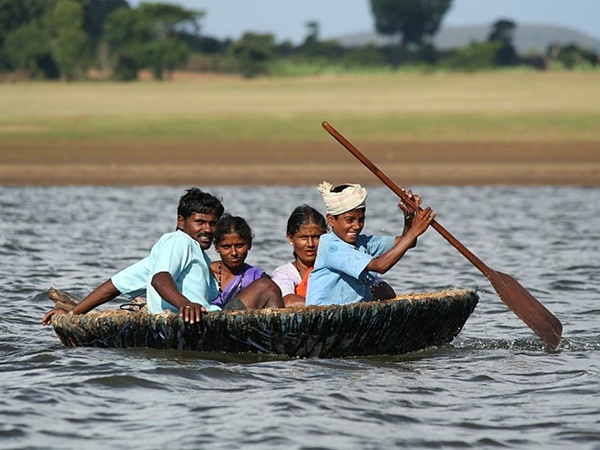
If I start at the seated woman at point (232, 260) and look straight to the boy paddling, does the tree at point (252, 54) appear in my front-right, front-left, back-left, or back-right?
back-left

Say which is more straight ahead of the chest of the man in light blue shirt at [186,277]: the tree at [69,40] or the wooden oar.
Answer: the wooden oar

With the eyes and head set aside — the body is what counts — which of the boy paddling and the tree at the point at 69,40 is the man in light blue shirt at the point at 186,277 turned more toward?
the boy paddling
